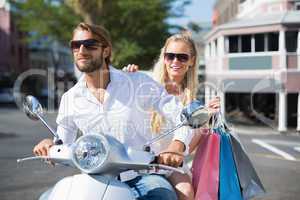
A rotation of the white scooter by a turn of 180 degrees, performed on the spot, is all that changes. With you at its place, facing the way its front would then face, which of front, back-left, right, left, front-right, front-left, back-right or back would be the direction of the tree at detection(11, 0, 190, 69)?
front-left

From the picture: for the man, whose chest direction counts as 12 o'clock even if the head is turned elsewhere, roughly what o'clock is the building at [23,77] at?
The building is roughly at 4 o'clock from the man.

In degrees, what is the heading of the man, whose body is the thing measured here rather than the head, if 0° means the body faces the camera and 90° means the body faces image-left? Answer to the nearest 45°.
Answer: approximately 45°

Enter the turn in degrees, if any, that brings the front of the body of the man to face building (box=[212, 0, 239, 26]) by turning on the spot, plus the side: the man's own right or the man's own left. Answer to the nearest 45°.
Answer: approximately 135° to the man's own right

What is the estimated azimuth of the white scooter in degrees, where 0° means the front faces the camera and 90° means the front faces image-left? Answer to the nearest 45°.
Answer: approximately 45°

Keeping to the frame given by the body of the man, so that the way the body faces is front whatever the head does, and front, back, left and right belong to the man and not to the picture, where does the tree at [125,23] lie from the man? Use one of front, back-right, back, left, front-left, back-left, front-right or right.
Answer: back-right
